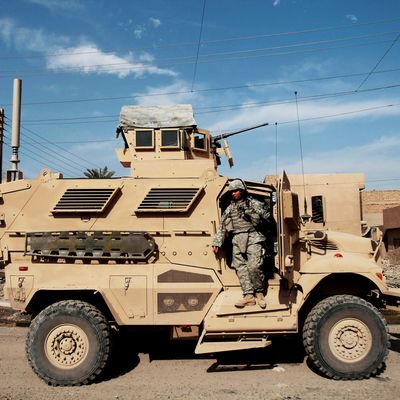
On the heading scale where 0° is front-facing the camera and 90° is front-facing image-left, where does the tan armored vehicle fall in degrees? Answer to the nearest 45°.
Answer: approximately 270°
